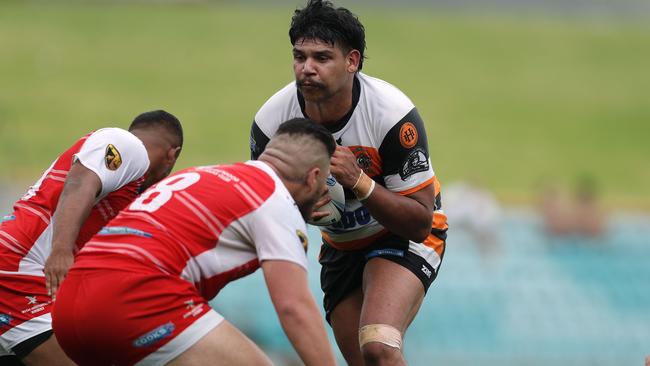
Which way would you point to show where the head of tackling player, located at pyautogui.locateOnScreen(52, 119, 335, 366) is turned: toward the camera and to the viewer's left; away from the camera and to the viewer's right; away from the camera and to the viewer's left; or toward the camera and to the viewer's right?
away from the camera and to the viewer's right

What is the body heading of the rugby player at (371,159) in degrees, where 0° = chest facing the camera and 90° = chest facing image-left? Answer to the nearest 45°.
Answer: approximately 45°

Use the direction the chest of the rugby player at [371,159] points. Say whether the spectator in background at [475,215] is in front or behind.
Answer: behind

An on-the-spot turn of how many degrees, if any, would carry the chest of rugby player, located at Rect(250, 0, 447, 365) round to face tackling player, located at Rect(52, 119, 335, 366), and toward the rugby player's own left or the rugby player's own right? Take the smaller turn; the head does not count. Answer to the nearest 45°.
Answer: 0° — they already face them

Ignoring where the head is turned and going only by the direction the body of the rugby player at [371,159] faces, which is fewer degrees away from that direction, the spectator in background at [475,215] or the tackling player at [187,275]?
the tackling player

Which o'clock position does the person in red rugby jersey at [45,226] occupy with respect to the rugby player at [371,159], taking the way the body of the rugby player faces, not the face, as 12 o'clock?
The person in red rugby jersey is roughly at 1 o'clock from the rugby player.

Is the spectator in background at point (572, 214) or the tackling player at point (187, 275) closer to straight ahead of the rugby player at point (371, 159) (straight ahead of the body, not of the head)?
the tackling player
